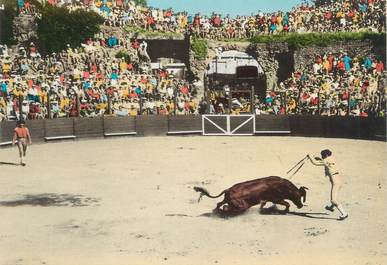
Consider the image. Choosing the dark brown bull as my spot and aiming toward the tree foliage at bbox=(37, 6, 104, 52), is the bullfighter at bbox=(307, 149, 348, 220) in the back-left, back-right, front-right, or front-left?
back-right

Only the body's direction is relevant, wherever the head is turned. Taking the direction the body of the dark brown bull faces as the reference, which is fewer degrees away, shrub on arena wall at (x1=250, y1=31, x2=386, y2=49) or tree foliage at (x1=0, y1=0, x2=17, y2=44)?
the shrub on arena wall

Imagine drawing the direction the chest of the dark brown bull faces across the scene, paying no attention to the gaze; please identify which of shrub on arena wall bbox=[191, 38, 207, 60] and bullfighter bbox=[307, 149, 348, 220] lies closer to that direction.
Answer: the bullfighter

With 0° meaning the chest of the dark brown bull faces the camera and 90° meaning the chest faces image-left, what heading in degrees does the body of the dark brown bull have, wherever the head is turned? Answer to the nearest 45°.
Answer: approximately 270°

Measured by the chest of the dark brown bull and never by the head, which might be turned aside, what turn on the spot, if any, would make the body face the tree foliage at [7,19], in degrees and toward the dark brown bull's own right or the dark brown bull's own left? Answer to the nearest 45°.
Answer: approximately 135° to the dark brown bull's own left

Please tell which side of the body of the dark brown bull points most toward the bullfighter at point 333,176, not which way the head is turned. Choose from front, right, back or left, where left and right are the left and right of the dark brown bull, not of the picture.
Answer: front

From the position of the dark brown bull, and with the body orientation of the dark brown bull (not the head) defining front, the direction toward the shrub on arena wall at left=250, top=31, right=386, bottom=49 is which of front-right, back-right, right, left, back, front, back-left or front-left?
left

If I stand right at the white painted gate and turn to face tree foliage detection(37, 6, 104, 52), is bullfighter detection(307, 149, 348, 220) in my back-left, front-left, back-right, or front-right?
back-left

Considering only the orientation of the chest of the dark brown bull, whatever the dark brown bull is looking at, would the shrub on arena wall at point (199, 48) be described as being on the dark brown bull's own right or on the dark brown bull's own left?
on the dark brown bull's own left

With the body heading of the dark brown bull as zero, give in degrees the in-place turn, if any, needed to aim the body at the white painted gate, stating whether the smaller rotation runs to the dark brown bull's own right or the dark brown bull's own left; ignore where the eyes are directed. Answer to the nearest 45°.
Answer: approximately 90° to the dark brown bull's own left

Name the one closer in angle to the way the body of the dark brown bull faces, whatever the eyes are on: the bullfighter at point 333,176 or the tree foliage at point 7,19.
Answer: the bullfighter
